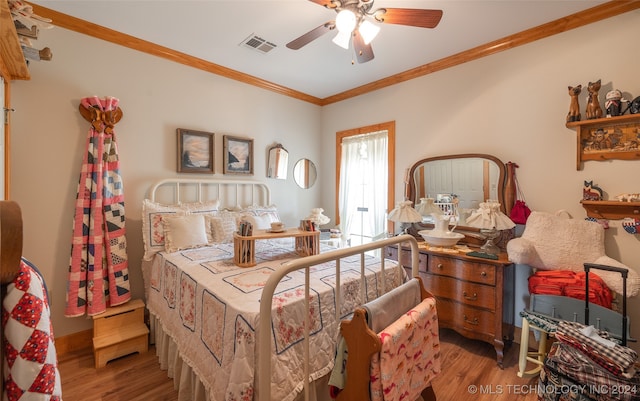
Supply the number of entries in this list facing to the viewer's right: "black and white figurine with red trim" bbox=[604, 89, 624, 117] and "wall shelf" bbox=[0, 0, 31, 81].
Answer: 1

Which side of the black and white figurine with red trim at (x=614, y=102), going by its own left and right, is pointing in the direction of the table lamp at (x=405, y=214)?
right

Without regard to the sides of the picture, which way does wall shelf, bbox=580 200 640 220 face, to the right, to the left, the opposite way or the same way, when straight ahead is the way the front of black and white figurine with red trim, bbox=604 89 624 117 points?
the same way

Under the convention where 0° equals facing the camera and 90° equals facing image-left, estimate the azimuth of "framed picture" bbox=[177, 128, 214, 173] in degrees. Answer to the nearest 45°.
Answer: approximately 315°

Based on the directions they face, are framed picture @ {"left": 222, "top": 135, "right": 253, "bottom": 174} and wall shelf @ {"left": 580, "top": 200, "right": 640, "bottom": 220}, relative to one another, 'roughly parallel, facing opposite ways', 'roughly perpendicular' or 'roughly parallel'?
roughly perpendicular

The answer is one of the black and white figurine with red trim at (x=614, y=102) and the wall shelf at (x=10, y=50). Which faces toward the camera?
the black and white figurine with red trim

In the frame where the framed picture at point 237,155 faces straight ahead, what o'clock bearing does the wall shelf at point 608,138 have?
The wall shelf is roughly at 12 o'clock from the framed picture.

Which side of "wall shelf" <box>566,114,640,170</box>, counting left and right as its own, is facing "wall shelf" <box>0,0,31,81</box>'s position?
front

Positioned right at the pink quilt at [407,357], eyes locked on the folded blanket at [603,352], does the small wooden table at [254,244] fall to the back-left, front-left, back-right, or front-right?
back-left

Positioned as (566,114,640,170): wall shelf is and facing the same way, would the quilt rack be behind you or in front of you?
in front

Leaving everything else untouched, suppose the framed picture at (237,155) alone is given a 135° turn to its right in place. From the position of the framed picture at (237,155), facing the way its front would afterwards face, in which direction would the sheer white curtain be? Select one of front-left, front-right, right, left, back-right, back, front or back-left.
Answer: back

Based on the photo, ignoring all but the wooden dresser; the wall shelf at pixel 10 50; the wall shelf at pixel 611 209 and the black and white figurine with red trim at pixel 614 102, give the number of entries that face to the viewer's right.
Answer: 1

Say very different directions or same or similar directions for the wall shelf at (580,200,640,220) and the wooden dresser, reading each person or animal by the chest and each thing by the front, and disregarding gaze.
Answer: same or similar directions

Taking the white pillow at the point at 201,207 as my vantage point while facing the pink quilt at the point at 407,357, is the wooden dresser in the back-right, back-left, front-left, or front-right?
front-left

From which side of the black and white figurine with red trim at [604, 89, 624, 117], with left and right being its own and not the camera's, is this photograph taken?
front

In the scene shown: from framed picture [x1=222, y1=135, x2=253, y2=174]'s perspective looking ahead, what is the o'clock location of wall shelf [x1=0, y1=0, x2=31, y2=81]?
The wall shelf is roughly at 3 o'clock from the framed picture.
